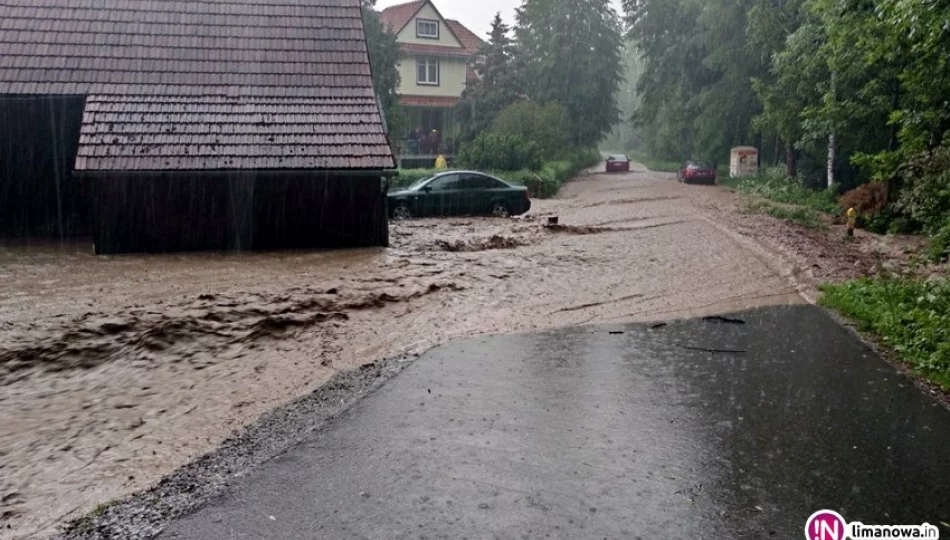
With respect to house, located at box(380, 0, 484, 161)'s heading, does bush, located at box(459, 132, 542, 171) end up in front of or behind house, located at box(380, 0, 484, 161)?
in front

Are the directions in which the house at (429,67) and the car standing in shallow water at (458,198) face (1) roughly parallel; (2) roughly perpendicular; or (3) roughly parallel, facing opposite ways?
roughly perpendicular

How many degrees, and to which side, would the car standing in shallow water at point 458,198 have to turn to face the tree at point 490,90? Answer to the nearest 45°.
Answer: approximately 90° to its right

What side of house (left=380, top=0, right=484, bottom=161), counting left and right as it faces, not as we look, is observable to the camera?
front

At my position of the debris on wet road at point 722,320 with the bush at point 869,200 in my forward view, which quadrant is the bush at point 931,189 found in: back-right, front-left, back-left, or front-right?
front-right

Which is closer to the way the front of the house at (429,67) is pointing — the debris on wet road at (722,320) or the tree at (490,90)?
the debris on wet road

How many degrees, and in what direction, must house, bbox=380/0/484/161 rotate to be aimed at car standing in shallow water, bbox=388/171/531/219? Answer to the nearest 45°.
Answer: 0° — it already faces it

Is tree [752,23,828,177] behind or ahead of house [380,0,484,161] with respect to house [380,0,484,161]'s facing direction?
ahead

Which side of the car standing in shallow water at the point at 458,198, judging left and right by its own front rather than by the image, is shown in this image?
left

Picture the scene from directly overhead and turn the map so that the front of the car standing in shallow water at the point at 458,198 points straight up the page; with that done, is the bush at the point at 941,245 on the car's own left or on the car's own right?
on the car's own left

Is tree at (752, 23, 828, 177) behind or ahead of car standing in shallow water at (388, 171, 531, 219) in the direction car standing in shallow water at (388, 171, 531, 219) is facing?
behind

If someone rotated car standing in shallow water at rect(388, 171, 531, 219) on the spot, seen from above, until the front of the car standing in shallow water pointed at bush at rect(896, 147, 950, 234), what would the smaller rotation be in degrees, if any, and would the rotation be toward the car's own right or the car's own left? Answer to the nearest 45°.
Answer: approximately 135° to the car's own left
